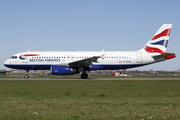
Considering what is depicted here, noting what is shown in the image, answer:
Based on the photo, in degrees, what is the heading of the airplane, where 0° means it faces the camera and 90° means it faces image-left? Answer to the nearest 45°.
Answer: approximately 90°
